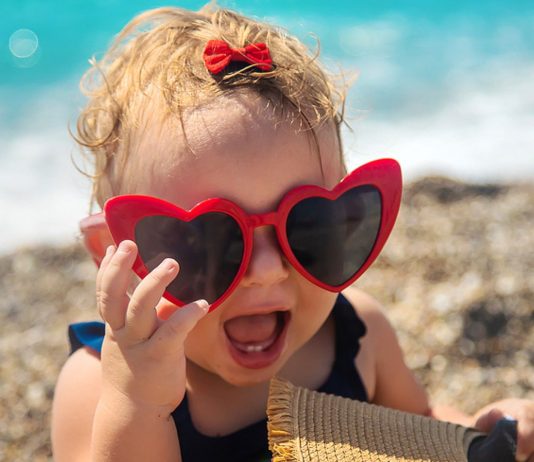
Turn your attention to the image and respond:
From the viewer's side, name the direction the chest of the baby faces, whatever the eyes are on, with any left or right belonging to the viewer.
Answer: facing the viewer
